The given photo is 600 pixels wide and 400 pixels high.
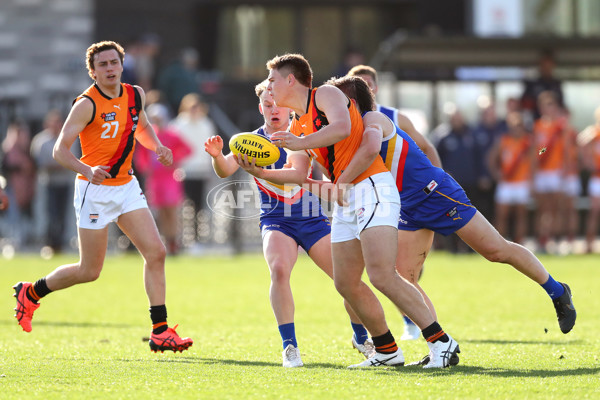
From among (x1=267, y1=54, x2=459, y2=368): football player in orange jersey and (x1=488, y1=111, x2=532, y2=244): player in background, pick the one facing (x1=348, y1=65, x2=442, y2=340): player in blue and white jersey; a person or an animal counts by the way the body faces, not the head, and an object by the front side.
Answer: the player in background

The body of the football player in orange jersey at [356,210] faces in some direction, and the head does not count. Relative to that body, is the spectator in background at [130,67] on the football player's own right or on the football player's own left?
on the football player's own right

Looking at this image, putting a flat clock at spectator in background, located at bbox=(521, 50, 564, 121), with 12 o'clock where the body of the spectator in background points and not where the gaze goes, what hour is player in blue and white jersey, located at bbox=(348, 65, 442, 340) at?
The player in blue and white jersey is roughly at 12 o'clock from the spectator in background.

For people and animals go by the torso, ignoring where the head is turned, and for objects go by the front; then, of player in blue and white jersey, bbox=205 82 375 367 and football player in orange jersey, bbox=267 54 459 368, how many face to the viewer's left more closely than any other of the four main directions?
1

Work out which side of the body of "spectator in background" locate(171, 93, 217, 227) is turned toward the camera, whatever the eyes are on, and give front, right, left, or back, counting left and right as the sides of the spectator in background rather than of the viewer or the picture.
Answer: front

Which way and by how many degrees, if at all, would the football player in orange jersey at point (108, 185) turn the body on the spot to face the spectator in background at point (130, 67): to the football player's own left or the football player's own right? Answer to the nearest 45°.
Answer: approximately 135° to the football player's own left

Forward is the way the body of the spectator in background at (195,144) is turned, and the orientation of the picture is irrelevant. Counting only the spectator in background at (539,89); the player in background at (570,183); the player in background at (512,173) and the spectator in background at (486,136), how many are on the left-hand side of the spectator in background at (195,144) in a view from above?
4

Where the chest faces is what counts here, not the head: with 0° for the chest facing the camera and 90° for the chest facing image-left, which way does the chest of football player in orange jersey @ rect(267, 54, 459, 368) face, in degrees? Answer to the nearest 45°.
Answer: approximately 90°

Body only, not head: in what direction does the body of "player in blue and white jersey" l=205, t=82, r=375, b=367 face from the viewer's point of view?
toward the camera

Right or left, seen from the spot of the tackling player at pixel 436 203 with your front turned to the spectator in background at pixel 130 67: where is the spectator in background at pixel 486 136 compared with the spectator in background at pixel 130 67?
right

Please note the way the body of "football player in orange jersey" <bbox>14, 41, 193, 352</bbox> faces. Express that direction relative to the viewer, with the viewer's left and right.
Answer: facing the viewer and to the right of the viewer

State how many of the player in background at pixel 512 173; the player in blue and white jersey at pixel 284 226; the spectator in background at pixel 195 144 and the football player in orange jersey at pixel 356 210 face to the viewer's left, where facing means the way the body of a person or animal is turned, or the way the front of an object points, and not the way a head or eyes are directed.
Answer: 1

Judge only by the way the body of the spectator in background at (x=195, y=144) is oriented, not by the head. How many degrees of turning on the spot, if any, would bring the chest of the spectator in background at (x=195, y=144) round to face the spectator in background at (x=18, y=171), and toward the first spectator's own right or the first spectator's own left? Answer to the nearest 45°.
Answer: approximately 90° to the first spectator's own right

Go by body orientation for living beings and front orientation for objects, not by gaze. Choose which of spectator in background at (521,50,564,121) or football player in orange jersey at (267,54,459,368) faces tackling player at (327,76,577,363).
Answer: the spectator in background
